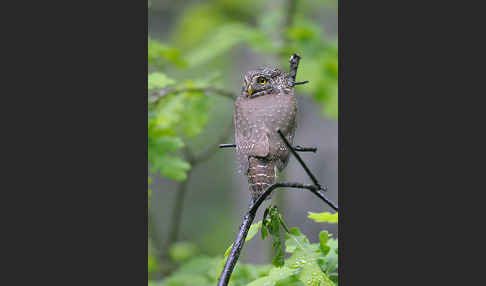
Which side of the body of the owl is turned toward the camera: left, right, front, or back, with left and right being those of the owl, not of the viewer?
back

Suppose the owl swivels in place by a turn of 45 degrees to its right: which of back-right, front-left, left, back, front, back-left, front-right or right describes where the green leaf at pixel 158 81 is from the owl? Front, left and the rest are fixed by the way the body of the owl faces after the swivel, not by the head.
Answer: left
